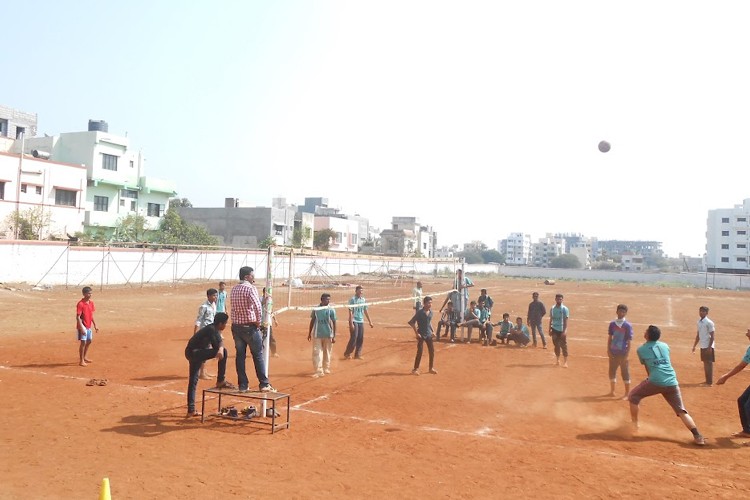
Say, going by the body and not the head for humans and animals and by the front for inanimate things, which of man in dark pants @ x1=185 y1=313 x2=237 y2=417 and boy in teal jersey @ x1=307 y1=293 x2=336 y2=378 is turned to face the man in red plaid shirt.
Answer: the man in dark pants

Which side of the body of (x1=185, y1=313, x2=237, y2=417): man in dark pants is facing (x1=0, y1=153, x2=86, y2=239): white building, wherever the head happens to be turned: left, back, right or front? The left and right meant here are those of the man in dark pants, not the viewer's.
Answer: left

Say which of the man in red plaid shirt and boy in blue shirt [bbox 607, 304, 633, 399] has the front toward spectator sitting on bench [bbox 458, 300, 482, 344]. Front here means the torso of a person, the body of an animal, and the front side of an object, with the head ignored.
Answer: the man in red plaid shirt

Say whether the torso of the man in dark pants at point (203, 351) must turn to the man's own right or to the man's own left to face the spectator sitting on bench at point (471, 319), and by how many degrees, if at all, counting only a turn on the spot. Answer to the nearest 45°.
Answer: approximately 45° to the man's own left

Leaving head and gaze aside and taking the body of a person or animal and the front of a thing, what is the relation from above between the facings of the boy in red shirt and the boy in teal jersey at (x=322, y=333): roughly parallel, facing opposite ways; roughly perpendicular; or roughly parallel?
roughly perpendicular

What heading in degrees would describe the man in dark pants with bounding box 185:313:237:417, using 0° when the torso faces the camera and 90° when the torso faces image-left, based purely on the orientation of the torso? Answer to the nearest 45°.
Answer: approximately 270°

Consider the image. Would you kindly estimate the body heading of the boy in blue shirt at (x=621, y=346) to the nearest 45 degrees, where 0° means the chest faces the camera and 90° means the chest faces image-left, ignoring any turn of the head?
approximately 0°

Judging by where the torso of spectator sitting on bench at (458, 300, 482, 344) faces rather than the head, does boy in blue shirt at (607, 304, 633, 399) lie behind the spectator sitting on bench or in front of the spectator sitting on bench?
in front

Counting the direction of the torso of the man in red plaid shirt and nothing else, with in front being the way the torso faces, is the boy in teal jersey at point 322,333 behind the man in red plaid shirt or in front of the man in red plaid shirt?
in front
